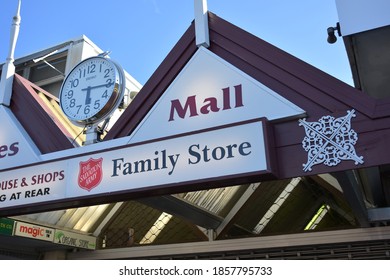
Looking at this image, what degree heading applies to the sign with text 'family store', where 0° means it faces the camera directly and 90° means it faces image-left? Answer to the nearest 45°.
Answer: approximately 45°

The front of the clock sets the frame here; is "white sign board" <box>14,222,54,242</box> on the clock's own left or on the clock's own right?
on the clock's own right

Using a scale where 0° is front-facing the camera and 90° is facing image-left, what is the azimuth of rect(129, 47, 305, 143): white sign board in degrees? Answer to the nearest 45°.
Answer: approximately 45°

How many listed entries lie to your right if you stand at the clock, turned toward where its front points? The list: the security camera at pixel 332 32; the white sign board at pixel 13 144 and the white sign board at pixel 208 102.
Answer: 1

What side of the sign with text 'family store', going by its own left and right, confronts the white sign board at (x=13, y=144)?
right

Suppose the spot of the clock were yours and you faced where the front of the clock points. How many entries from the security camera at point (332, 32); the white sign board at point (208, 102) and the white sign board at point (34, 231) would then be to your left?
2

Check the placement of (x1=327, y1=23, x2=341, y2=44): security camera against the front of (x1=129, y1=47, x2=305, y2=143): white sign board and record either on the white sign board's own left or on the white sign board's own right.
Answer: on the white sign board's own left

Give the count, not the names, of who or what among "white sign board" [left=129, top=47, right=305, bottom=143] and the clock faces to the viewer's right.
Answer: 0

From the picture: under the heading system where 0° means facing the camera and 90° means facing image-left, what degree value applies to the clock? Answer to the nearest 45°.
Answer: approximately 45°
